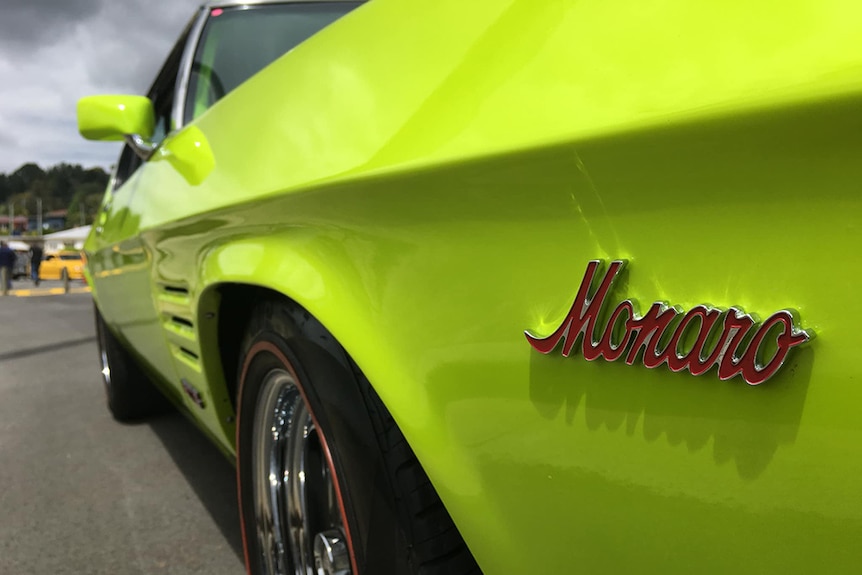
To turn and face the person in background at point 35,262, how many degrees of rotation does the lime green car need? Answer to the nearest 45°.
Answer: approximately 180°

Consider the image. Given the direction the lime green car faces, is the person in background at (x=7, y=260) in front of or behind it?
behind

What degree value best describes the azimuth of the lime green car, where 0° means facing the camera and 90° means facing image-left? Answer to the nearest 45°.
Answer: approximately 315°
